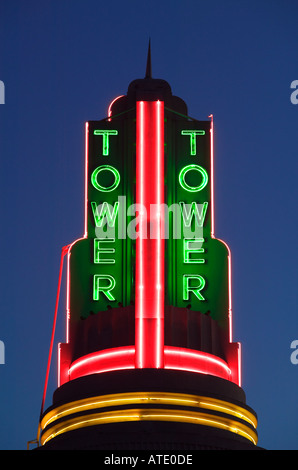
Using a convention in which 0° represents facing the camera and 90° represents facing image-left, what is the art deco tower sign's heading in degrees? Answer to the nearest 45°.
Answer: approximately 0°
